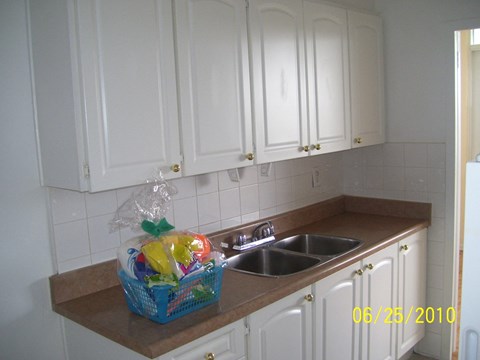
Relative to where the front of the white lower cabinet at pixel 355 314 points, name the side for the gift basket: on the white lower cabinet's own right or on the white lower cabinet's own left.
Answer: on the white lower cabinet's own right

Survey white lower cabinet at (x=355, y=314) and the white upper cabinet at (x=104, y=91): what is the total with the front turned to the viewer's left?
0

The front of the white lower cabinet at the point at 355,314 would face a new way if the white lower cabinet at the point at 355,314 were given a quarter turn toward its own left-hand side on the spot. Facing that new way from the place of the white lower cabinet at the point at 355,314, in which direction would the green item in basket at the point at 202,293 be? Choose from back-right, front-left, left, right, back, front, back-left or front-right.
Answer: back

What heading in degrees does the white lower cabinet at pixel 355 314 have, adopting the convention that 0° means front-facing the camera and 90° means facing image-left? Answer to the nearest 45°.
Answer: approximately 315°

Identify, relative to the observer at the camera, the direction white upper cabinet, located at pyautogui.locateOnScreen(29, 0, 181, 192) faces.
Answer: facing the viewer and to the right of the viewer

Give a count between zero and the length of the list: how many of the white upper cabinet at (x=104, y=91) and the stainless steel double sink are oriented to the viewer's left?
0

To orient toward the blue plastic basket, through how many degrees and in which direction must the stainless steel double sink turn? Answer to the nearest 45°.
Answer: approximately 90° to its right

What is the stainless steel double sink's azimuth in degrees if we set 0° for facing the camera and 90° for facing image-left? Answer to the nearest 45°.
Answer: approximately 315°

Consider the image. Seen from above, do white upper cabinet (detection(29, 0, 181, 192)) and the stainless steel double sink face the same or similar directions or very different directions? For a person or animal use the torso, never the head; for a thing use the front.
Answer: same or similar directions

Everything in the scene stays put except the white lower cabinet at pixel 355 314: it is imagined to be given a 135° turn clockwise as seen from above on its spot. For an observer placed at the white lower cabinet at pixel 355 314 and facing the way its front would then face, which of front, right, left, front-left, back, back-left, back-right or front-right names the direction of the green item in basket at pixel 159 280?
front-left

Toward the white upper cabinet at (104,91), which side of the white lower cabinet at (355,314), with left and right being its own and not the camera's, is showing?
right

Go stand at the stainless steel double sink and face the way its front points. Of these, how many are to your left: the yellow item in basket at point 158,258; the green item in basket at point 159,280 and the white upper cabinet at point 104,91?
0

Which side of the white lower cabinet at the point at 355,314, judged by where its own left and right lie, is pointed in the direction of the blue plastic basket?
right

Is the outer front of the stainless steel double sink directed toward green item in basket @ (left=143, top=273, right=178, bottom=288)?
no

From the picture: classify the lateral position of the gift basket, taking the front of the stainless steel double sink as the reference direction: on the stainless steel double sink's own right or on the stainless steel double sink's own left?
on the stainless steel double sink's own right

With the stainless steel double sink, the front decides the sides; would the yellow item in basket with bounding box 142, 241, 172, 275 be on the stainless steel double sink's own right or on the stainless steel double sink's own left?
on the stainless steel double sink's own right

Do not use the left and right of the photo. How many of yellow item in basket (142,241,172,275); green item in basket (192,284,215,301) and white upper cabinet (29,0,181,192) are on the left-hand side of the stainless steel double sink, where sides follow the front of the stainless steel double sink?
0
